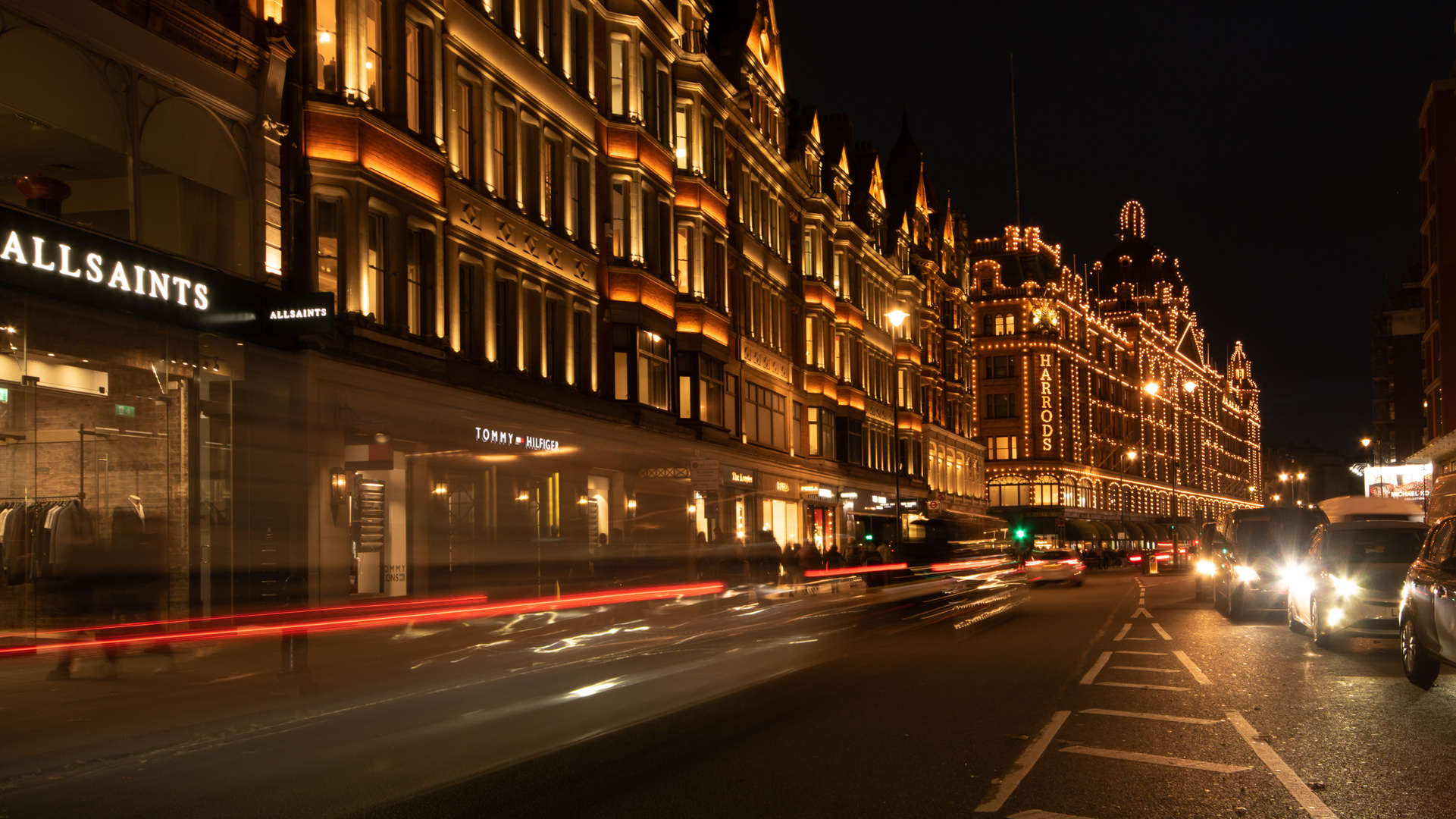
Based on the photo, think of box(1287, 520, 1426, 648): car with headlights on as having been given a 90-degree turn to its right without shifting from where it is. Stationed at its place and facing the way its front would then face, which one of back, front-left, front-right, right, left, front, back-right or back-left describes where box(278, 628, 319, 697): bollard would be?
front-left

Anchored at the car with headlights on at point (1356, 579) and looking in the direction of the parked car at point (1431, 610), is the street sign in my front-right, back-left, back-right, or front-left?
back-right

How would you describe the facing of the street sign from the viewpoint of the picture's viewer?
facing the viewer

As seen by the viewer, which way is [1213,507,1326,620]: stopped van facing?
toward the camera

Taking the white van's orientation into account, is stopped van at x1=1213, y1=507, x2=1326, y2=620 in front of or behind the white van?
in front

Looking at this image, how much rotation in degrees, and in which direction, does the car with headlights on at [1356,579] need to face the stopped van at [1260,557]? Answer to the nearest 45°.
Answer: approximately 180°

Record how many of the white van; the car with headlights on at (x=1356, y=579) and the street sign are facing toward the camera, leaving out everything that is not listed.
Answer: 3

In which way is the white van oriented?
toward the camera

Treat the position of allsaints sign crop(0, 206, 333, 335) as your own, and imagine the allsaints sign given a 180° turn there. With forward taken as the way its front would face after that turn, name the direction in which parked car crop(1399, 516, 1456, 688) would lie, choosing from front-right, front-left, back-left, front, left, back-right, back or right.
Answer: back
